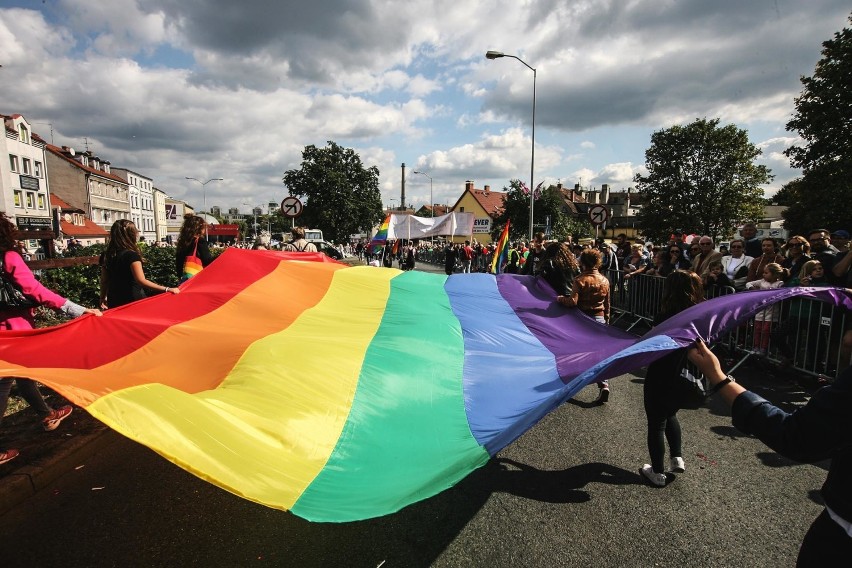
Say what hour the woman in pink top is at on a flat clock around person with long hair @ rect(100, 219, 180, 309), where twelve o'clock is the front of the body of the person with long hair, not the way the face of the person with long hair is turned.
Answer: The woman in pink top is roughly at 6 o'clock from the person with long hair.

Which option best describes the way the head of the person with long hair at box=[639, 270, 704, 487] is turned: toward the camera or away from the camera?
away from the camera

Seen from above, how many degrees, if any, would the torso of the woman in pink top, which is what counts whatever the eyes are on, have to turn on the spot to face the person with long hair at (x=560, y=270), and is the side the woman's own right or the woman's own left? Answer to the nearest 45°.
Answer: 0° — they already face them

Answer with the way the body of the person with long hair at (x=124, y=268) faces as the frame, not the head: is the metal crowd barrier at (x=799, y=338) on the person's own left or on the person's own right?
on the person's own right

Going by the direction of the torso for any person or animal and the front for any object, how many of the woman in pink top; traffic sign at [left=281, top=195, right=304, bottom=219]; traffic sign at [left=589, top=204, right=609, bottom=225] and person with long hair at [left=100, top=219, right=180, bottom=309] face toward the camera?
2

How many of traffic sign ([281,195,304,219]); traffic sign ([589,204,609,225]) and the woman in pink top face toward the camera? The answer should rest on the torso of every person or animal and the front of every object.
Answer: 2

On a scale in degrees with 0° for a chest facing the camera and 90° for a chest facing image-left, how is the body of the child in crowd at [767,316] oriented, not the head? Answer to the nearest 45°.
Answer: approximately 45°

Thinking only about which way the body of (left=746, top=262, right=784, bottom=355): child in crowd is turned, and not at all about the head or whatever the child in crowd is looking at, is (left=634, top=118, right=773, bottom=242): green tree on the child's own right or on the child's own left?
on the child's own right

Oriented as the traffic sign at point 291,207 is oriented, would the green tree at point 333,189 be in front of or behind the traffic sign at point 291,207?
behind

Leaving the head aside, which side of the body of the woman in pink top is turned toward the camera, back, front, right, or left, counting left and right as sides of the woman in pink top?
right
